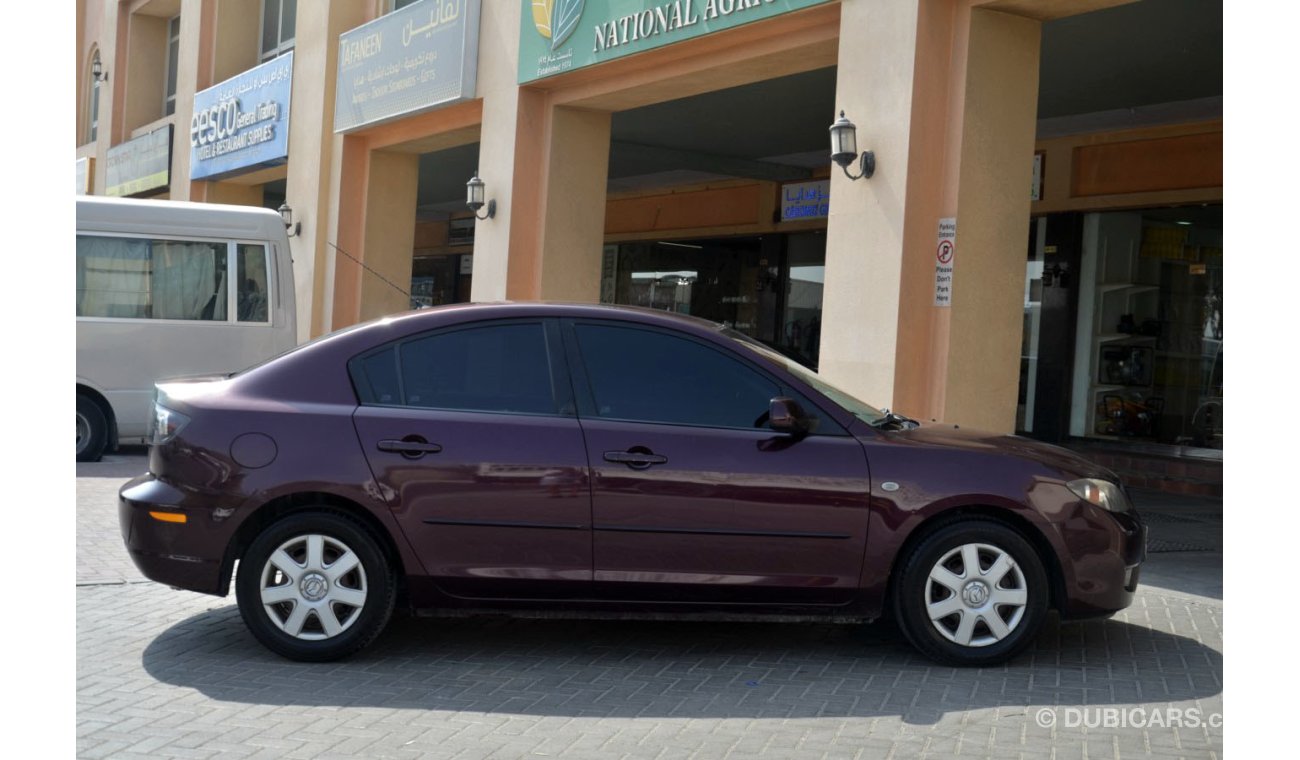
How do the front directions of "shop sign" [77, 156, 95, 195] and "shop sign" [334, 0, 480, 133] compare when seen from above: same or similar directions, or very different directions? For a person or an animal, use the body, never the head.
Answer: same or similar directions

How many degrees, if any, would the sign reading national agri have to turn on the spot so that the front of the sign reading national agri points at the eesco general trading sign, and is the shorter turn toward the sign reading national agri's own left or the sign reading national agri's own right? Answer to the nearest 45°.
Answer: approximately 90° to the sign reading national agri's own right

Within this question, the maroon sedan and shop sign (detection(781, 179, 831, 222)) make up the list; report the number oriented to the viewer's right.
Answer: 1

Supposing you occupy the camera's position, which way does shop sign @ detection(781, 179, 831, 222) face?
facing the viewer and to the left of the viewer

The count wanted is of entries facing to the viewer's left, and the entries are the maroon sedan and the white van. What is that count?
1

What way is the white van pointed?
to the viewer's left

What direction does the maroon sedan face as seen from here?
to the viewer's right

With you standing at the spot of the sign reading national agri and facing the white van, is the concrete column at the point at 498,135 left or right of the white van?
right

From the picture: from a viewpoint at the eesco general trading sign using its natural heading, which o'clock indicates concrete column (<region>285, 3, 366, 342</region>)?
The concrete column is roughly at 10 o'clock from the eesco general trading sign.

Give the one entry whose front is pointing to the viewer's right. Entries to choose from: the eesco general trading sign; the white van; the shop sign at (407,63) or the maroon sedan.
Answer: the maroon sedan

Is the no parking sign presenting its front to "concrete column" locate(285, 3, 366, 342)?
no

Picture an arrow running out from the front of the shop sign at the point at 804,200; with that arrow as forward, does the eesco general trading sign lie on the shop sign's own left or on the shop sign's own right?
on the shop sign's own right

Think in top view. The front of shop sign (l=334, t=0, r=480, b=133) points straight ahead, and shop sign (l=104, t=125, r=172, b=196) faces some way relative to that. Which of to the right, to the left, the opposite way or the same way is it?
the same way

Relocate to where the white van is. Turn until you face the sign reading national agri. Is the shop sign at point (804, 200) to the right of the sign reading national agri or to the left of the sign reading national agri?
left

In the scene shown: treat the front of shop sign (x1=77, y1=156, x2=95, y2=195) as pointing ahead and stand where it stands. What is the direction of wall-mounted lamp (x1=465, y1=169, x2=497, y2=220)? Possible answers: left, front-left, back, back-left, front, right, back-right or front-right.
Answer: front-left

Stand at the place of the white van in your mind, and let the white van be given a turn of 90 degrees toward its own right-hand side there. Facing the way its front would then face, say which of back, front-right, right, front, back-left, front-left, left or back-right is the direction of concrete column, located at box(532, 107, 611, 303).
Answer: right

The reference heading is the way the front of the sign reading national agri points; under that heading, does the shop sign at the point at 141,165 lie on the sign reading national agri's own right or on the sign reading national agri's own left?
on the sign reading national agri's own right

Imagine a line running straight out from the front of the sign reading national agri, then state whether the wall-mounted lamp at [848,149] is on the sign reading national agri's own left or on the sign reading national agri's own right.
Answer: on the sign reading national agri's own left

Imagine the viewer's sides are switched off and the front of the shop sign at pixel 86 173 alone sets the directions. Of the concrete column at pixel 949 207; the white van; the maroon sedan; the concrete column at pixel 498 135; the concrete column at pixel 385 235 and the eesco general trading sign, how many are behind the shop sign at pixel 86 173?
0

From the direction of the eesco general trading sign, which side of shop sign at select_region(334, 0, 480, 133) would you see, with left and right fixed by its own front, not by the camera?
right

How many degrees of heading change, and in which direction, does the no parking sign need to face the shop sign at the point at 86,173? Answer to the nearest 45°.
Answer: approximately 90° to its right
